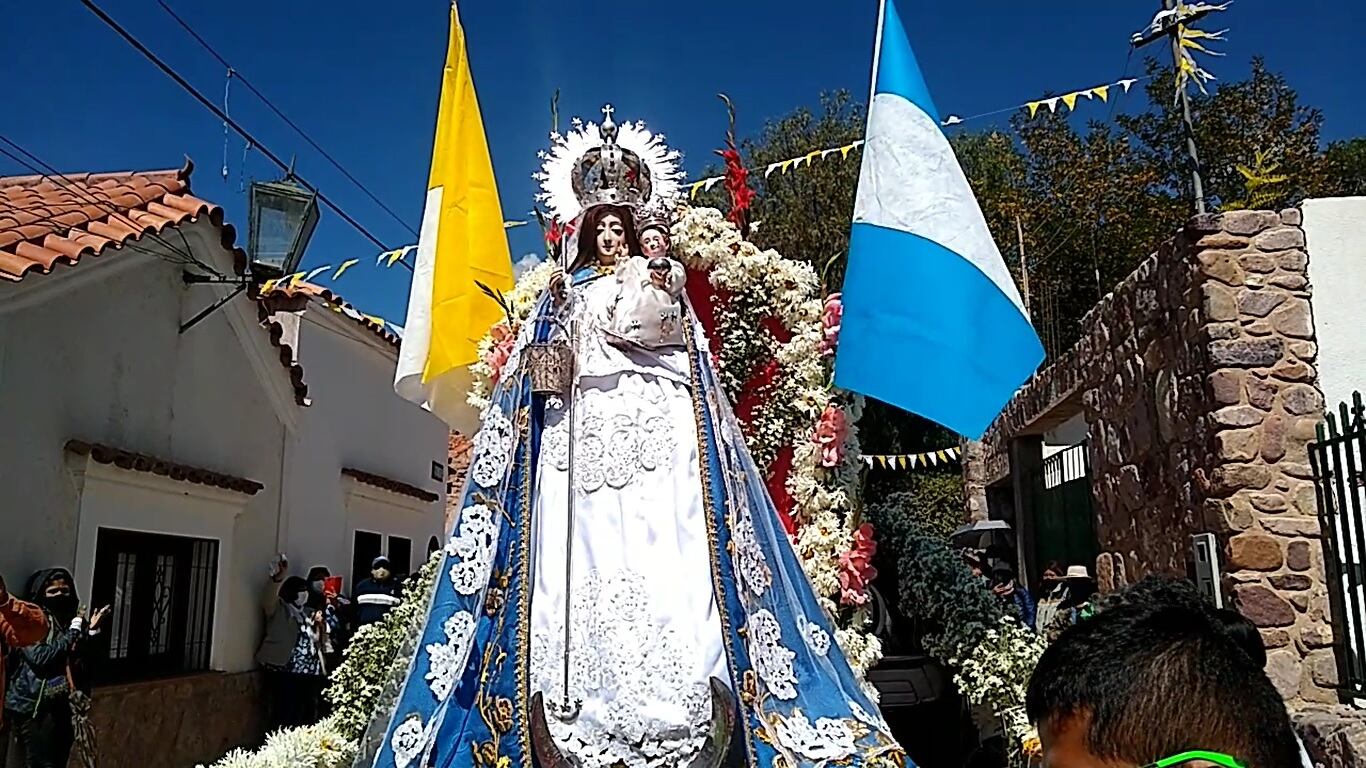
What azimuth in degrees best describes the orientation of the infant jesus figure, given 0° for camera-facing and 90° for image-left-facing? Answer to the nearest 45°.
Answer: approximately 0°

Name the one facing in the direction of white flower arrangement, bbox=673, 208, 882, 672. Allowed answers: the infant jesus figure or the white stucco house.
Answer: the white stucco house

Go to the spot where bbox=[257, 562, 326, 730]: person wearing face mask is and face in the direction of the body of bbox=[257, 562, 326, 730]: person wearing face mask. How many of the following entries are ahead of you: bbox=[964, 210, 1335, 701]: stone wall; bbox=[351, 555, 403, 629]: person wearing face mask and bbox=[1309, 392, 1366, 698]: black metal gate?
3

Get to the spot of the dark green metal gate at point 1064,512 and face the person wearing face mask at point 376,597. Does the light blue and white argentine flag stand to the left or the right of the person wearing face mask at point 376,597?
left

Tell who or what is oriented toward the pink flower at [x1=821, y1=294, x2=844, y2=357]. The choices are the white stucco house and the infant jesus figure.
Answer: the white stucco house

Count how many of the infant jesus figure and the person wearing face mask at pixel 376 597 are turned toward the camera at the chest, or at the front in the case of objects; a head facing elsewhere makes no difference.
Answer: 2

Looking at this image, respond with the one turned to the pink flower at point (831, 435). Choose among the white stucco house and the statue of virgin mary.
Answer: the white stucco house

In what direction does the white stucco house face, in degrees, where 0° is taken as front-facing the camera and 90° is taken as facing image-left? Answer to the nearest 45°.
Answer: approximately 315°

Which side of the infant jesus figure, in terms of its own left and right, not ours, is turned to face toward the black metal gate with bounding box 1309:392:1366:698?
left

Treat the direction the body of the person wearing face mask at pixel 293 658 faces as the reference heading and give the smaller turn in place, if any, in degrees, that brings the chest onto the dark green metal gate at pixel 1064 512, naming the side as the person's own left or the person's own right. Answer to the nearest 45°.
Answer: approximately 45° to the person's own left

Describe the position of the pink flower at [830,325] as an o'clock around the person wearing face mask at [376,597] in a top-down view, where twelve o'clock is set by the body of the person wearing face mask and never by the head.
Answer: The pink flower is roughly at 11 o'clock from the person wearing face mask.

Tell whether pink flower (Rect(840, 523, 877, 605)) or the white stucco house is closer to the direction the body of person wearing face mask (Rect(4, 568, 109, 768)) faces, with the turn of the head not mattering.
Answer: the pink flower
